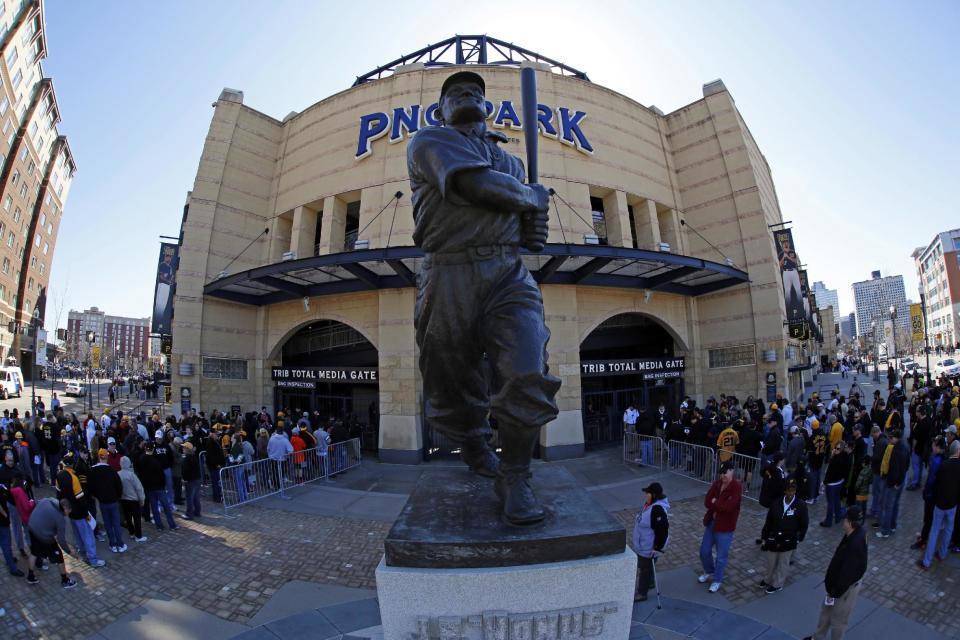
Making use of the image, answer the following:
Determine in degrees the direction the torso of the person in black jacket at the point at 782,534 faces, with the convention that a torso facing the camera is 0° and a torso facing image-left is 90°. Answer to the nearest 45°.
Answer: approximately 0°

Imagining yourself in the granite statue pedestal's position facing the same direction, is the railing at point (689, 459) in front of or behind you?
behind

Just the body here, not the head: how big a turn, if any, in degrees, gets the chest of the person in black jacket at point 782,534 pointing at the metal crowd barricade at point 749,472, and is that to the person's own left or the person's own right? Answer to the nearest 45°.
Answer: approximately 180°

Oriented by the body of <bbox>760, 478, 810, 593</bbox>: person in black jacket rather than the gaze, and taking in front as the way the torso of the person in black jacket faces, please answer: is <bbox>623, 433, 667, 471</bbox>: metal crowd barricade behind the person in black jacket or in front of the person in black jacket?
behind

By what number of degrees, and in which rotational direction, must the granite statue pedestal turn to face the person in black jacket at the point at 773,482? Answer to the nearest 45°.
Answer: approximately 135° to its left

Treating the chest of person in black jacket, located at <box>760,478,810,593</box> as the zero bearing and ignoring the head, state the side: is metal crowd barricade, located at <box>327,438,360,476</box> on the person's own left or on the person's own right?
on the person's own right

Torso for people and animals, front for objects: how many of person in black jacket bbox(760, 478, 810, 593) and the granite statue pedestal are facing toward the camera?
2

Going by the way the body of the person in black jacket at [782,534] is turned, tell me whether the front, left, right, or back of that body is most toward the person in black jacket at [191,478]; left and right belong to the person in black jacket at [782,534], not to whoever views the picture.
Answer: right

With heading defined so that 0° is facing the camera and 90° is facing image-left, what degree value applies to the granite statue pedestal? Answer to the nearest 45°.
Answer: approximately 0°

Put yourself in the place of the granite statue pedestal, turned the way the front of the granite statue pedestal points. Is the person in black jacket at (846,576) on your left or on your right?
on your left
